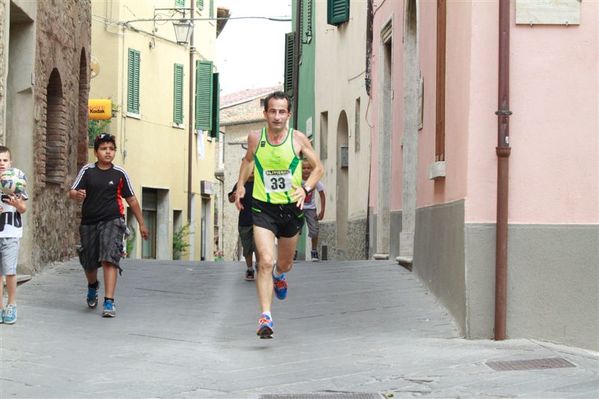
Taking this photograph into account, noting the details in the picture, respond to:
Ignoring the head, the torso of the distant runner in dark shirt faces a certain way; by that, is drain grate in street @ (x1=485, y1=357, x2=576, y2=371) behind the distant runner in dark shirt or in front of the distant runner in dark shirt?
in front

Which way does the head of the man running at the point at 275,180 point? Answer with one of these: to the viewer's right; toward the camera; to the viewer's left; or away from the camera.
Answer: toward the camera

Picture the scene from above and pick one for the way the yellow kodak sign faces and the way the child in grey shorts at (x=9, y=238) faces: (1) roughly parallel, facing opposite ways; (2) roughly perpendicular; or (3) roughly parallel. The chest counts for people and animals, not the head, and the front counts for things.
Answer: roughly parallel

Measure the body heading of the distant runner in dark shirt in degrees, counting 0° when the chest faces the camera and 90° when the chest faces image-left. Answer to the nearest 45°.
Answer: approximately 0°

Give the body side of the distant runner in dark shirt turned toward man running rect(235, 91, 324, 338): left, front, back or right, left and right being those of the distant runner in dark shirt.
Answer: front

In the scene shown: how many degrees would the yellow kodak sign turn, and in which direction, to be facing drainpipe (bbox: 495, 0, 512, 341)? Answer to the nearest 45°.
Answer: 0° — it already faces it

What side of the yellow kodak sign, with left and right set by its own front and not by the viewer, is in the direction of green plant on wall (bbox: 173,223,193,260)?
back

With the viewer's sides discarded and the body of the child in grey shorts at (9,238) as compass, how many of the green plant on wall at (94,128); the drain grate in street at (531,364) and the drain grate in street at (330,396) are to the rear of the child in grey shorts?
1

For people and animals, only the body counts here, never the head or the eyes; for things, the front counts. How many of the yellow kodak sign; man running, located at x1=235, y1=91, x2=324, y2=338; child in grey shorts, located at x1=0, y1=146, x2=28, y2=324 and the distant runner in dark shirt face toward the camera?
4

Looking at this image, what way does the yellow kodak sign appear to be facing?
toward the camera

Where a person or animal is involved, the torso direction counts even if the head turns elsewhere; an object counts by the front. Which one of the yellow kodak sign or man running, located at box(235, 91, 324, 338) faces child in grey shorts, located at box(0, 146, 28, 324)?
the yellow kodak sign

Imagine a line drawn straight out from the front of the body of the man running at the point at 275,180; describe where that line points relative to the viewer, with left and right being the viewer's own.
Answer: facing the viewer

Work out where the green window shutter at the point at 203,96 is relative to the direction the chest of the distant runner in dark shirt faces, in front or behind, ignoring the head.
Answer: behind

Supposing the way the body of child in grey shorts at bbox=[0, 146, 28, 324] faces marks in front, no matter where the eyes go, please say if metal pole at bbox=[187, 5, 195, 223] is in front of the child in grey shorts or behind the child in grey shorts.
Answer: behind
